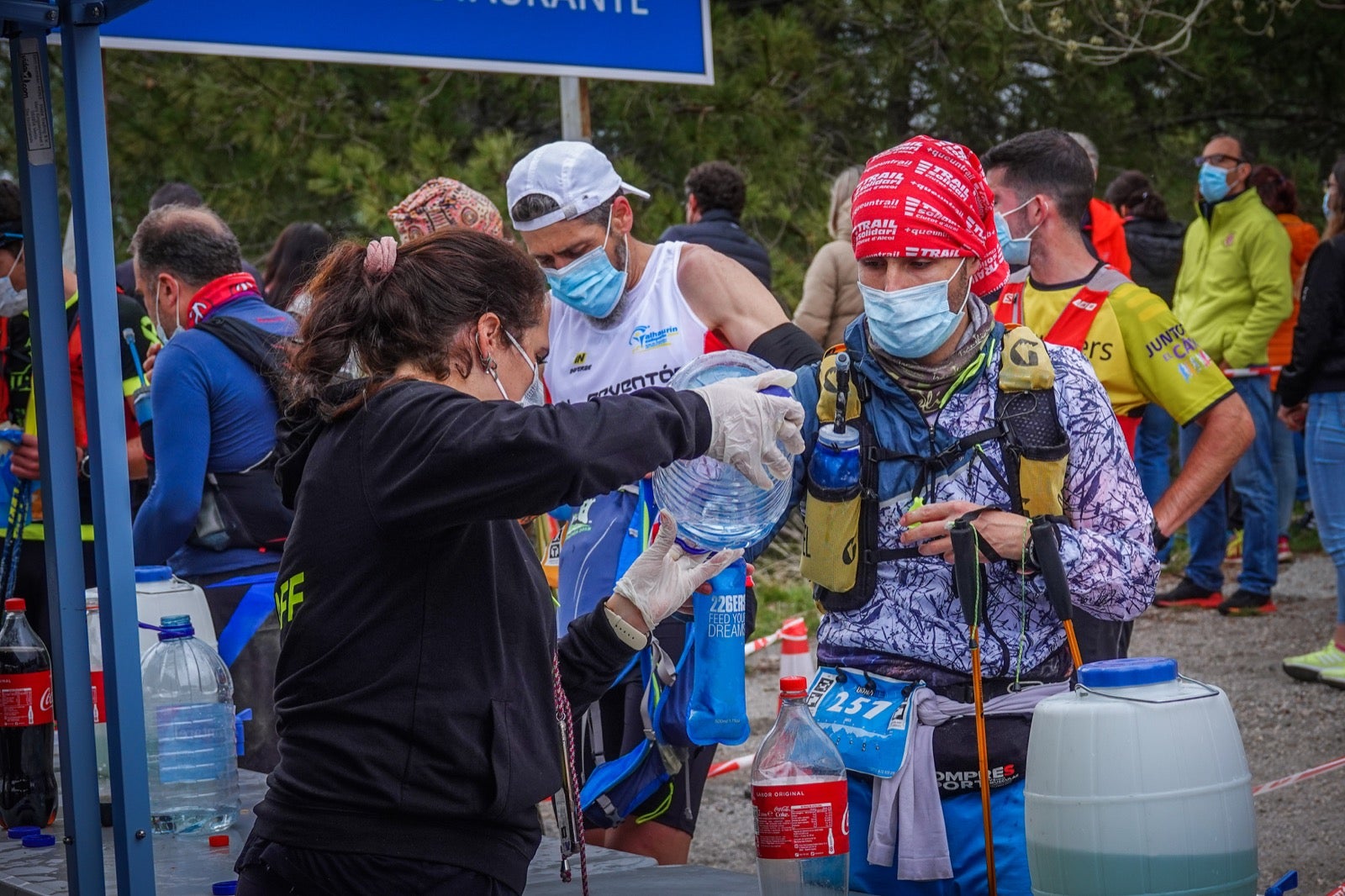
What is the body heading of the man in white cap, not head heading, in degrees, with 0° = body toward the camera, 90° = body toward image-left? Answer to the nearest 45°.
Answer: approximately 45°

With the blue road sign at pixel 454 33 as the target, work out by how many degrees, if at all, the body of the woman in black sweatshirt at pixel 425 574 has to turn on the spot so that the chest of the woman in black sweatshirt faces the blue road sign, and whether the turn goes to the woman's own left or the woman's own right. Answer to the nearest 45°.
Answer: approximately 90° to the woman's own left

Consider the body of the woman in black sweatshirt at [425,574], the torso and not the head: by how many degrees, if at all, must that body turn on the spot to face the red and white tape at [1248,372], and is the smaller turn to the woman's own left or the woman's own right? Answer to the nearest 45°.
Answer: approximately 45° to the woman's own left

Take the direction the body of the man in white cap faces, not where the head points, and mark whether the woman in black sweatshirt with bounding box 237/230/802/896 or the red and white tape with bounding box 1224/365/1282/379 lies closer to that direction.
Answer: the woman in black sweatshirt

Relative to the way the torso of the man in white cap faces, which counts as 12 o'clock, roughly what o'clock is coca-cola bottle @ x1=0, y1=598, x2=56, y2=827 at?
The coca-cola bottle is roughly at 1 o'clock from the man in white cap.

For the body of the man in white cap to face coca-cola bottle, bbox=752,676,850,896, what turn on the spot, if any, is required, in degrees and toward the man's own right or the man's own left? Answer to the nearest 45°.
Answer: approximately 45° to the man's own left

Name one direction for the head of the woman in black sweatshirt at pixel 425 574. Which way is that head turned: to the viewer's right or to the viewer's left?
to the viewer's right
